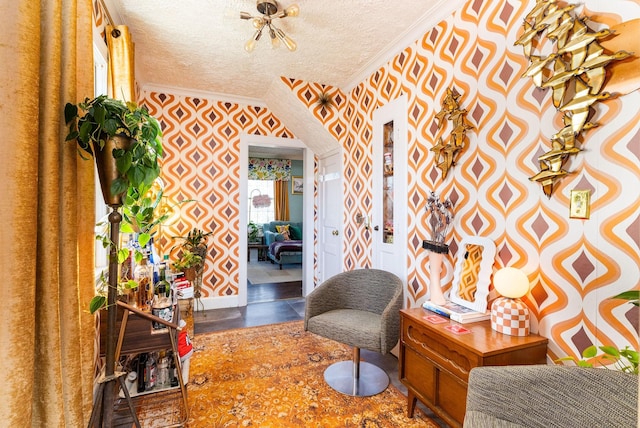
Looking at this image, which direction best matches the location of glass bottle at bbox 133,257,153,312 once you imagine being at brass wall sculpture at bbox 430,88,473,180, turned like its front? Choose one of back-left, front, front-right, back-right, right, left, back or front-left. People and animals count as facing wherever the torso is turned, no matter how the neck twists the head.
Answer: front

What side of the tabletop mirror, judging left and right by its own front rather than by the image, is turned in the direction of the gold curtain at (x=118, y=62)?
front

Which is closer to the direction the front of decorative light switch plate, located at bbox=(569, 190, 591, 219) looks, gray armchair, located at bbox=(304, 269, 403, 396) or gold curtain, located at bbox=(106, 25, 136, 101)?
the gold curtain

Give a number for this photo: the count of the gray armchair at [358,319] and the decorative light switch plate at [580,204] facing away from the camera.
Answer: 0

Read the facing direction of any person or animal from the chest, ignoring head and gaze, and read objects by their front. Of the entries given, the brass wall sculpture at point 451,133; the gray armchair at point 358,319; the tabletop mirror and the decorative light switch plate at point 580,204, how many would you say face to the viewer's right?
0

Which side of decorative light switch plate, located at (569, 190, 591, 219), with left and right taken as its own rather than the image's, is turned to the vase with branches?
right

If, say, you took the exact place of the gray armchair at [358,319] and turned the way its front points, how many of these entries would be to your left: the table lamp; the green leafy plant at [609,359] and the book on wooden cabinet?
3

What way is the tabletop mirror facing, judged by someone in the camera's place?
facing the viewer and to the left of the viewer

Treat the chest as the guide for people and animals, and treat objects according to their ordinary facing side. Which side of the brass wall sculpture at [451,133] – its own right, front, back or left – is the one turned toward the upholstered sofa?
right

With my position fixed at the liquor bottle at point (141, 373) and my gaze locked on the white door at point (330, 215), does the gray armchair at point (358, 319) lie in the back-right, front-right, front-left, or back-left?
front-right

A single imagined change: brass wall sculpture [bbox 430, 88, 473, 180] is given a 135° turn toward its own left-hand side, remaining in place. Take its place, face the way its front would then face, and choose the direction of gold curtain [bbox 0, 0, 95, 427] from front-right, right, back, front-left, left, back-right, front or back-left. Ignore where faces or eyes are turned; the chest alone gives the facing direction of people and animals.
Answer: back-right

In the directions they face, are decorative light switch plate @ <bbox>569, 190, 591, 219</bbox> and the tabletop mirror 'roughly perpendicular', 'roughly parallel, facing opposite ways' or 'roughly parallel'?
roughly parallel

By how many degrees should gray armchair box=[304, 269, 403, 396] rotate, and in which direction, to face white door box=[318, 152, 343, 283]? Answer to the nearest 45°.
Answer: approximately 135° to its right

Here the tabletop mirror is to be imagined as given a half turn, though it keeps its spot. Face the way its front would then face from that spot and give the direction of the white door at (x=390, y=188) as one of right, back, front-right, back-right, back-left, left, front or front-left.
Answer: left

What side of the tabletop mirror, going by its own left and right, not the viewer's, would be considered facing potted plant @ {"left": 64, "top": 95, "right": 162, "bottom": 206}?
front
